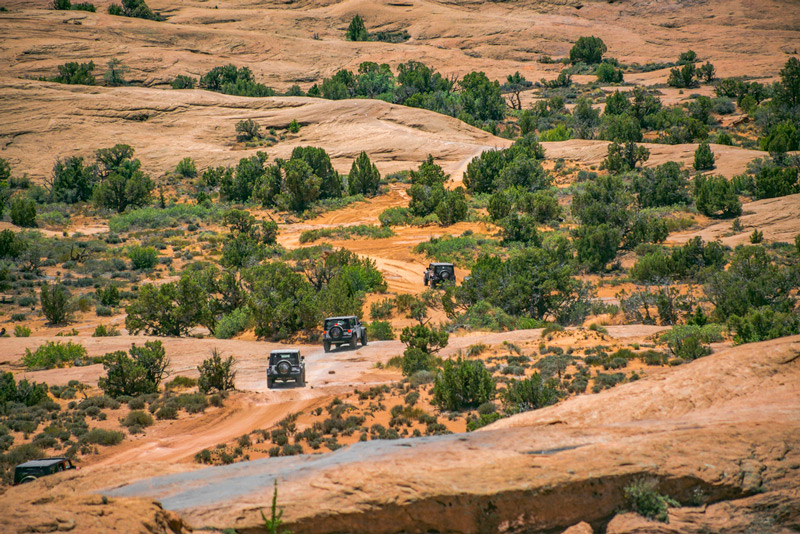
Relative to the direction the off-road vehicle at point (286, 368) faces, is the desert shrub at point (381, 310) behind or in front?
in front

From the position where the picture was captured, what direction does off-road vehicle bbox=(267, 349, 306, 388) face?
facing away from the viewer

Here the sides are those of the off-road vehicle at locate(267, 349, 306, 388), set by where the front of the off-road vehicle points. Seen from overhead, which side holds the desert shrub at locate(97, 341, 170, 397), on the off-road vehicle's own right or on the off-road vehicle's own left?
on the off-road vehicle's own left

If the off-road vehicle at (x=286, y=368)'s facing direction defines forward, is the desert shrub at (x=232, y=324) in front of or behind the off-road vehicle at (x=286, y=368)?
in front

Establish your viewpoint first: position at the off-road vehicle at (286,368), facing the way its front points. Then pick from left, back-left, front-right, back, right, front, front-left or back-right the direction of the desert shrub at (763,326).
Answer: right

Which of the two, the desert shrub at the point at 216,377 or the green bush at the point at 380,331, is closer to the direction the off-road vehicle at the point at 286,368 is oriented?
the green bush

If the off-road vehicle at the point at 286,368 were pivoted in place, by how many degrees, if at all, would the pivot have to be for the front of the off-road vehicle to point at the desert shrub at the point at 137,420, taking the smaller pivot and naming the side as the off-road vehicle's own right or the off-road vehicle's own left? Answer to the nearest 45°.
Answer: approximately 135° to the off-road vehicle's own left

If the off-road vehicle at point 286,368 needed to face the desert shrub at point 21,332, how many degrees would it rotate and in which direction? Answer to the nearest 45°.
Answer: approximately 45° to its left

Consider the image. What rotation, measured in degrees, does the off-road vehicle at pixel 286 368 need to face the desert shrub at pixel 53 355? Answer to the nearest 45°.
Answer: approximately 45° to its left
